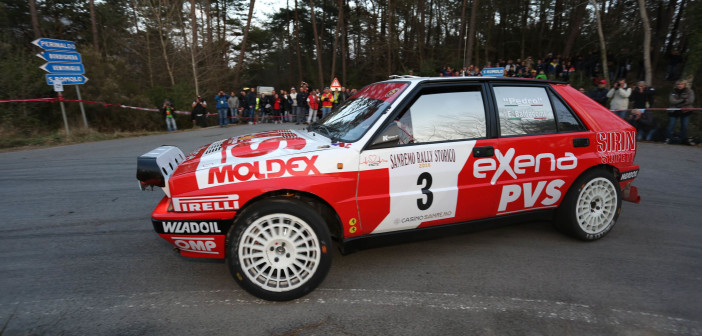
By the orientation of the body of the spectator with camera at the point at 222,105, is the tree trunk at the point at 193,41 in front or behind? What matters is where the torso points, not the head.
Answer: behind

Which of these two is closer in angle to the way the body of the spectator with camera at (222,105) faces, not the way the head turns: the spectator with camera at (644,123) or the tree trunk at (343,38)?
the spectator with camera

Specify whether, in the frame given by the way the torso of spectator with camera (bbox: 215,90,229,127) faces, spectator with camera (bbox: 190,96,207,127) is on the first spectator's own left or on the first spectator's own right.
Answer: on the first spectator's own right

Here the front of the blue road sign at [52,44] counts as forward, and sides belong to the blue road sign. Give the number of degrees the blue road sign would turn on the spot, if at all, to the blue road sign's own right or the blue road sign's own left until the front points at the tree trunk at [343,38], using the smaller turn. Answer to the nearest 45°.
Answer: approximately 135° to the blue road sign's own left
